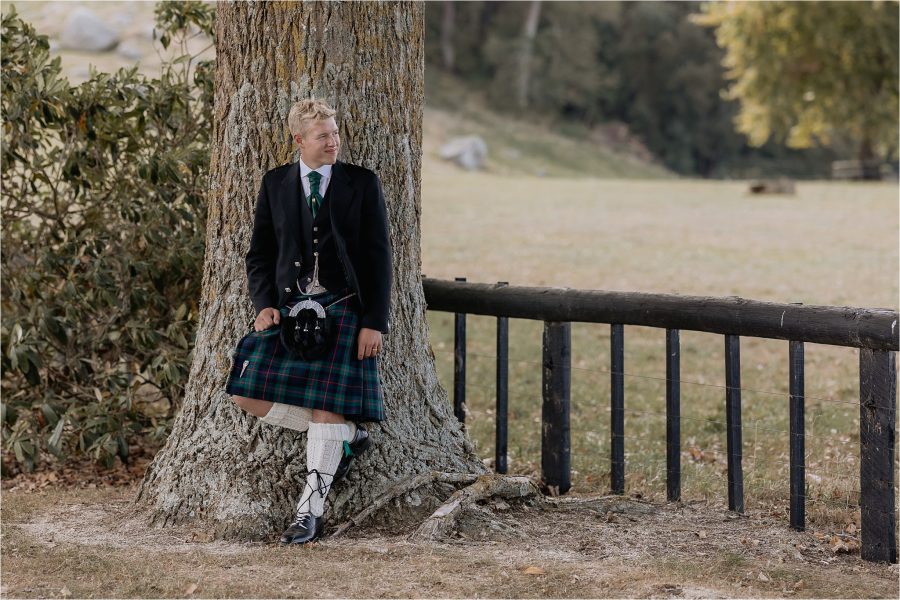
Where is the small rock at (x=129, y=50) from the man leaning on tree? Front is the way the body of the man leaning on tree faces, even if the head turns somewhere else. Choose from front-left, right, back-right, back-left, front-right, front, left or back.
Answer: back

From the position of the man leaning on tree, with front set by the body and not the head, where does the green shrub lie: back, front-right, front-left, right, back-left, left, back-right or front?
back-right

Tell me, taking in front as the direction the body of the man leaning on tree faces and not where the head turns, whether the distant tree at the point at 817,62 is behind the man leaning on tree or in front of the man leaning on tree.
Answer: behind

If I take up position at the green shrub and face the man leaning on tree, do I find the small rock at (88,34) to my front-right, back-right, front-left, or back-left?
back-left

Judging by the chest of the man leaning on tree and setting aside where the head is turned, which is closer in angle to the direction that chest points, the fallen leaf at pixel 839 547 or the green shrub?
the fallen leaf

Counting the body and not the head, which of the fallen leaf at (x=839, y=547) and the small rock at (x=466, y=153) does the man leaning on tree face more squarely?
the fallen leaf

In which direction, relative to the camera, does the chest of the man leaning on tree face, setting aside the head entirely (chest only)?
toward the camera

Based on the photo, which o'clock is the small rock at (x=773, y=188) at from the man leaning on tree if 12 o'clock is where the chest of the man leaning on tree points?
The small rock is roughly at 7 o'clock from the man leaning on tree.

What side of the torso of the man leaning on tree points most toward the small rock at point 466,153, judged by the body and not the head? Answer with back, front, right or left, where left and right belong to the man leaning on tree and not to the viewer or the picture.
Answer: back
